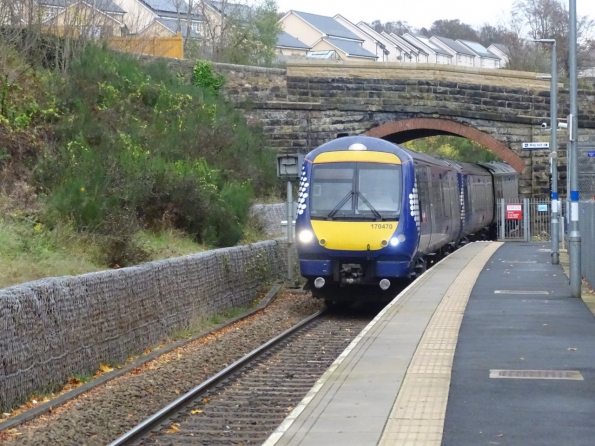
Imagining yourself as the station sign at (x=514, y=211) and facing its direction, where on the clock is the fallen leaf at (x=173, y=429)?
The fallen leaf is roughly at 12 o'clock from the station sign.

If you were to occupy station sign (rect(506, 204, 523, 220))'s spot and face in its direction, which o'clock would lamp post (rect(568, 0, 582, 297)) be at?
The lamp post is roughly at 12 o'clock from the station sign.

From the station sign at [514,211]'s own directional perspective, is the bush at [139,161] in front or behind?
in front

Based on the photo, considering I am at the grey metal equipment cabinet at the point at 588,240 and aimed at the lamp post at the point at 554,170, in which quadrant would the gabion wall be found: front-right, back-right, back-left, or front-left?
back-left

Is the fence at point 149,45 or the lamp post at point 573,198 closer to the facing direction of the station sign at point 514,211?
the lamp post

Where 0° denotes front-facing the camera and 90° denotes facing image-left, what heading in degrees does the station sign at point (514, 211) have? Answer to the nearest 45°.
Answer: approximately 0°

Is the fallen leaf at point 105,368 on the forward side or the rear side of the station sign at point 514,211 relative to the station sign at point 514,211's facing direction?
on the forward side

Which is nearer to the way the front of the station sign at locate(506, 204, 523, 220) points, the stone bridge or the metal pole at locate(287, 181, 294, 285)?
the metal pole
